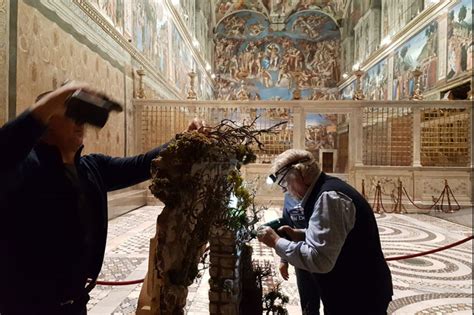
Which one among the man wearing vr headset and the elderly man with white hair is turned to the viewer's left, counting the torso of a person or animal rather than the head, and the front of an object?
the elderly man with white hair

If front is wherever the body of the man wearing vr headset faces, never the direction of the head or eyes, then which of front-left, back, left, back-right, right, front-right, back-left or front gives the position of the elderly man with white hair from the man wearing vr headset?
front-left

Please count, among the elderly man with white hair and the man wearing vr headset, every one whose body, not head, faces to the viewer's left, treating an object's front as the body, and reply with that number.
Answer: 1

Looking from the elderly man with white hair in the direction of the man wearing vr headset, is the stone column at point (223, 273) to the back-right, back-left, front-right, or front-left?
front-right

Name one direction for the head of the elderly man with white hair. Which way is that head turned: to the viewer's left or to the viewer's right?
to the viewer's left

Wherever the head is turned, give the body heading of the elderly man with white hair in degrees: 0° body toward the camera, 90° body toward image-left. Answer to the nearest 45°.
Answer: approximately 90°

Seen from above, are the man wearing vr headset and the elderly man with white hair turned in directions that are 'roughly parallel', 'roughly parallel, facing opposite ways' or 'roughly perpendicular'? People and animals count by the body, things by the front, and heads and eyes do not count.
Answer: roughly parallel, facing opposite ways

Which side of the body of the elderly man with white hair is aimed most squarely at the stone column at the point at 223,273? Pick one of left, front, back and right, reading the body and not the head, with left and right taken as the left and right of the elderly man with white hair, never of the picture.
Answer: front

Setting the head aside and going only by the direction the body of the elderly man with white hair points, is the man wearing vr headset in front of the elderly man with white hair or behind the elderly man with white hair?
in front

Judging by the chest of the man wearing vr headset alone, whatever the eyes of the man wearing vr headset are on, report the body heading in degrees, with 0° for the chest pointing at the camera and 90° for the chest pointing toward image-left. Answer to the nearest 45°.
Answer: approximately 315°
